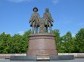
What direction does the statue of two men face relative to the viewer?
toward the camera
